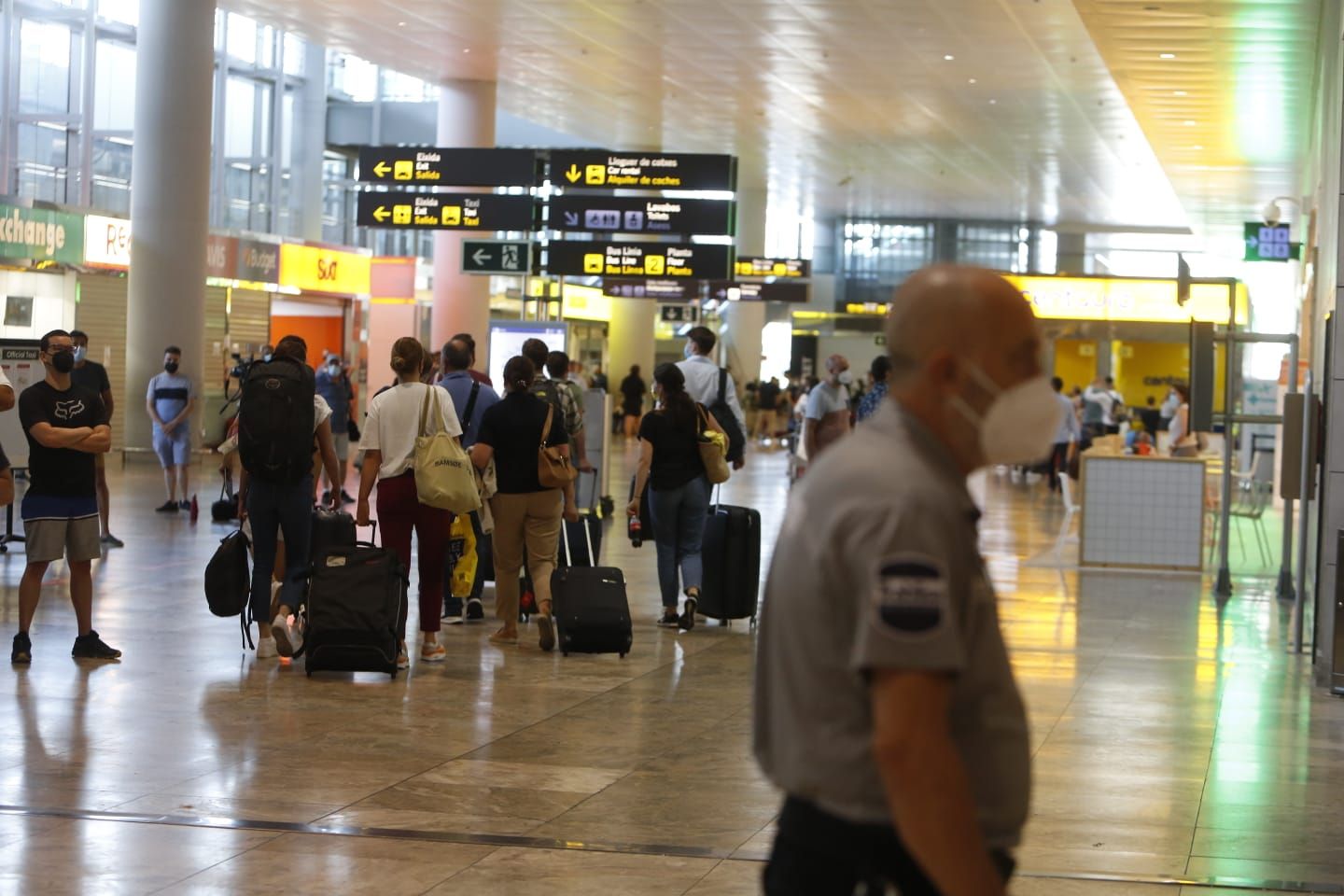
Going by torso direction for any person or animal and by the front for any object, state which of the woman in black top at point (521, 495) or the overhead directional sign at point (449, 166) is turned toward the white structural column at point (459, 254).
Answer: the woman in black top

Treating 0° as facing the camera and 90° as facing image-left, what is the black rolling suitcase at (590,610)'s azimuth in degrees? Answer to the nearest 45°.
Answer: approximately 0°

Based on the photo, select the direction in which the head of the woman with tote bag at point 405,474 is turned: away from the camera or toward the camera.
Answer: away from the camera

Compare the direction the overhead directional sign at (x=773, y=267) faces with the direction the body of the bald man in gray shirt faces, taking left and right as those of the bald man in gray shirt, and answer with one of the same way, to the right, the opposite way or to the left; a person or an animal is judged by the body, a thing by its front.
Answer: to the right

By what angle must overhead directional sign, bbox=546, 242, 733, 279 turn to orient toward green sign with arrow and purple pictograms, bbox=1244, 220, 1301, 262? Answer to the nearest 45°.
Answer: approximately 90° to its left

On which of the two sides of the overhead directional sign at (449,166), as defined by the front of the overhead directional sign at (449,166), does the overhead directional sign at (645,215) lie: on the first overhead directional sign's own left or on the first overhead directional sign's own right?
on the first overhead directional sign's own left

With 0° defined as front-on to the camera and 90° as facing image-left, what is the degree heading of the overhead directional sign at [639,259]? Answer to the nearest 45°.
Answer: approximately 0°

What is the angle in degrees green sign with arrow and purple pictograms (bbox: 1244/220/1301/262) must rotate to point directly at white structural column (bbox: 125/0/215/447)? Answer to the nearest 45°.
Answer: approximately 90° to its right

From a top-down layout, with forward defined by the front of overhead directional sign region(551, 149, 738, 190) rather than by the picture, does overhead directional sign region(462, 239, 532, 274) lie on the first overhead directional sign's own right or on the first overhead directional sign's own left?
on the first overhead directional sign's own right

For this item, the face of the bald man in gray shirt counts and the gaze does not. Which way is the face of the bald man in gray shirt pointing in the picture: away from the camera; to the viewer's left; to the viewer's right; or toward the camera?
to the viewer's right
